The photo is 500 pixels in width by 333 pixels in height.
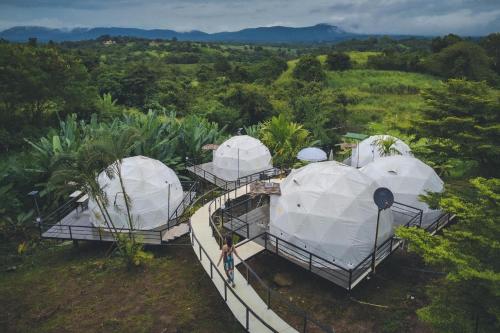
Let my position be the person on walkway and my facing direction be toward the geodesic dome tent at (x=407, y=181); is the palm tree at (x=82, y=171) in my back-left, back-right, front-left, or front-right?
back-left

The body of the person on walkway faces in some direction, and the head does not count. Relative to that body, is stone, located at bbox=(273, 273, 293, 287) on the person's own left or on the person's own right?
on the person's own right

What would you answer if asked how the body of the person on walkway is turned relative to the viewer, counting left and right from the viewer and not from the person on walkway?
facing away from the viewer

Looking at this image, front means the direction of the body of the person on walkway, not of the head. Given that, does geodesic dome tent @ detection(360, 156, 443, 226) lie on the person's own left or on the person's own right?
on the person's own right

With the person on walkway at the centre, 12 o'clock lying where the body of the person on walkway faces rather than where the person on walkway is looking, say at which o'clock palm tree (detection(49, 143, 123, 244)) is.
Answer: The palm tree is roughly at 10 o'clock from the person on walkway.

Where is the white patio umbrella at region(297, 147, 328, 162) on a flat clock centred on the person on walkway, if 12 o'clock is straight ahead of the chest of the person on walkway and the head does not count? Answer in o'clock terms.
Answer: The white patio umbrella is roughly at 1 o'clock from the person on walkway.

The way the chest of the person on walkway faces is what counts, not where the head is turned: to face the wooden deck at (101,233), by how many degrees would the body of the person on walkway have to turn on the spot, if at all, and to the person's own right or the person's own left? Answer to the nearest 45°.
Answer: approximately 45° to the person's own left
